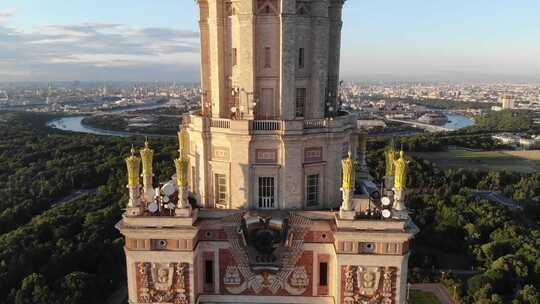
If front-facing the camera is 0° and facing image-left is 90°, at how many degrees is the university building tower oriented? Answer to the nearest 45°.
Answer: approximately 0°
